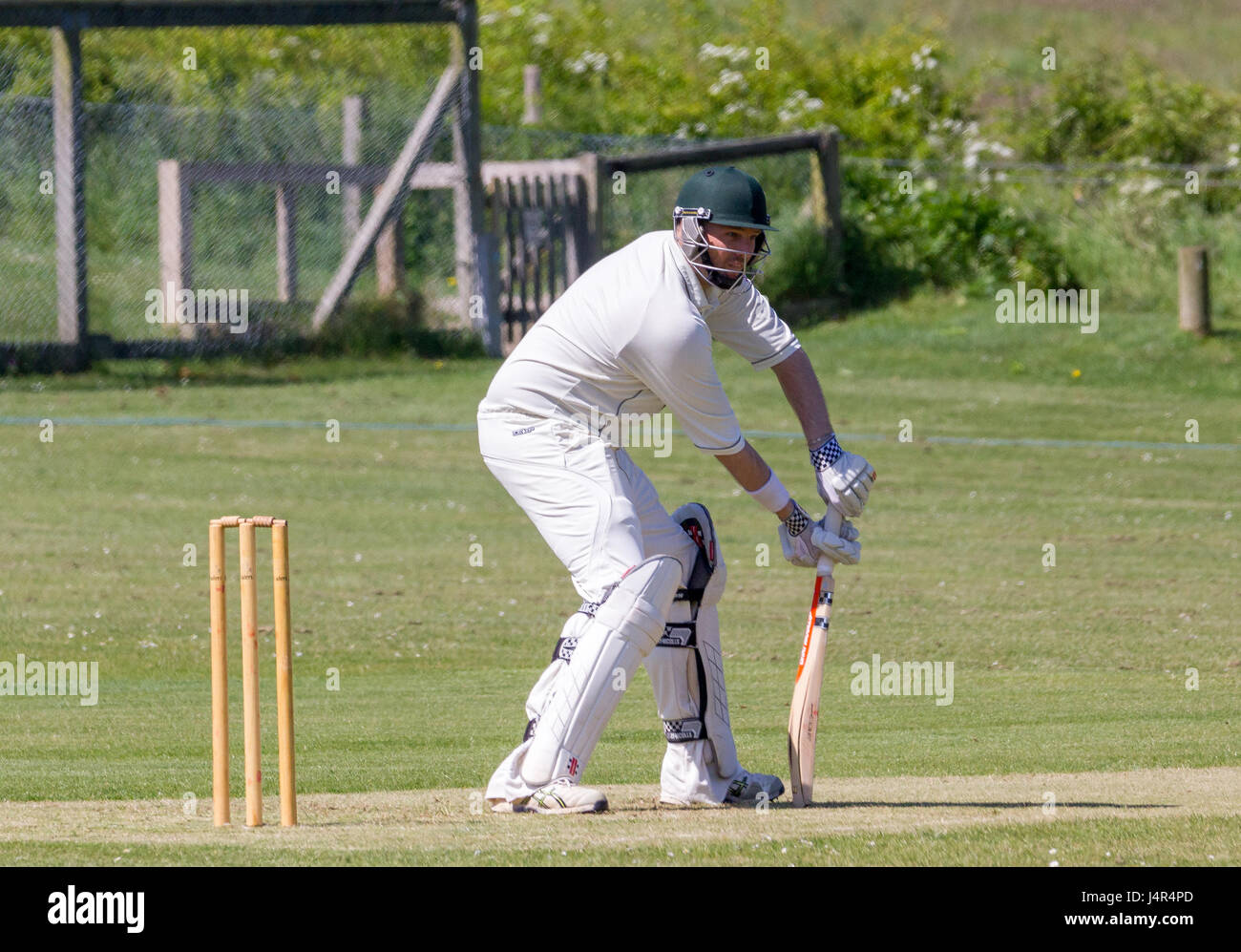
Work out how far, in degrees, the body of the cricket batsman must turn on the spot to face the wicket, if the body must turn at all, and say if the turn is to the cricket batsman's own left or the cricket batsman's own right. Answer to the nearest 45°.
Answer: approximately 135° to the cricket batsman's own right

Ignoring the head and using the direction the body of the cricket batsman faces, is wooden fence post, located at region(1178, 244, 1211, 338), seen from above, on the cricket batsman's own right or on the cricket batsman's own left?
on the cricket batsman's own left

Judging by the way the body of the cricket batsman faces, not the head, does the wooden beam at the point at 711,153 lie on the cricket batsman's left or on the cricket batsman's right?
on the cricket batsman's left

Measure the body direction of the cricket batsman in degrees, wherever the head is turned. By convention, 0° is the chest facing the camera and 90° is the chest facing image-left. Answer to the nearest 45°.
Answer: approximately 270°

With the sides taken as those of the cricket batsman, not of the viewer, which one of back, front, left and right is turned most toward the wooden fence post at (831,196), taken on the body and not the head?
left

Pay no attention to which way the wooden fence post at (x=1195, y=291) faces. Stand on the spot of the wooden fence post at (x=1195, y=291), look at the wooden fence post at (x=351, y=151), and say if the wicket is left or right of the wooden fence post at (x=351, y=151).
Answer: left
